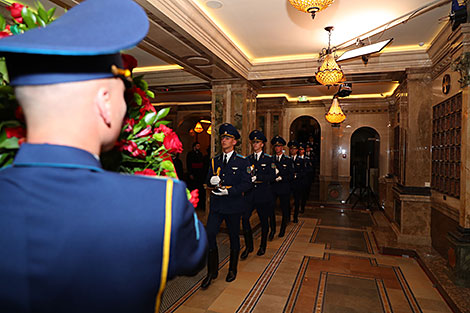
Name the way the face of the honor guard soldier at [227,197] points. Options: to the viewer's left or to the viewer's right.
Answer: to the viewer's left

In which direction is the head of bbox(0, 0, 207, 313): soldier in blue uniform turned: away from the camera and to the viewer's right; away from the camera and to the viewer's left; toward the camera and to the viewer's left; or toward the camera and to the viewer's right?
away from the camera and to the viewer's right

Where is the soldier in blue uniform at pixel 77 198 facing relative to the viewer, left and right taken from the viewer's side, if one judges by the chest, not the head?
facing away from the viewer and to the right of the viewer
